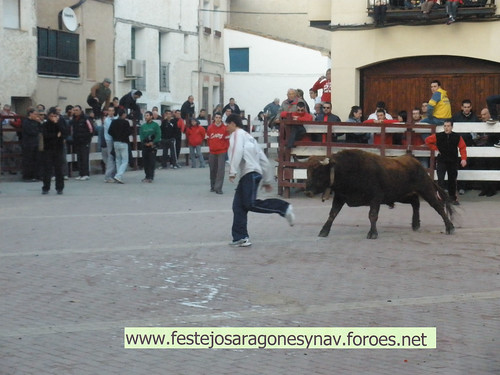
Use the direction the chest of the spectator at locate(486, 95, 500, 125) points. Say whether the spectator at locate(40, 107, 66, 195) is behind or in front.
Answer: in front

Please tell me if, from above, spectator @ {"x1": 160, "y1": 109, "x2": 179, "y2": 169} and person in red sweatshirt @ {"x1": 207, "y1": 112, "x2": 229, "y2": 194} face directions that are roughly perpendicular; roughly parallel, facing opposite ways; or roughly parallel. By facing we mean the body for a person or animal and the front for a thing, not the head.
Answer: roughly parallel

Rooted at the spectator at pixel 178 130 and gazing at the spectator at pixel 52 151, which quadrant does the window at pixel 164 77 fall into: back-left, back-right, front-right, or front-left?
back-right

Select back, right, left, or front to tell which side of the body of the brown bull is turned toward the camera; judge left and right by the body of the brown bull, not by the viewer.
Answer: left

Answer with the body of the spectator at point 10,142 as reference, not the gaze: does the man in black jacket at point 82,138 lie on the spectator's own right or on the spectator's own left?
on the spectator's own left

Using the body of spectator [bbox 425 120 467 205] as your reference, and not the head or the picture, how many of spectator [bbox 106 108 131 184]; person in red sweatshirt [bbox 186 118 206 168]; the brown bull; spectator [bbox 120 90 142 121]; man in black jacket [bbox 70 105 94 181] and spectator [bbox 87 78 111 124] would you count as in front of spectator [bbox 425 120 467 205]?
1

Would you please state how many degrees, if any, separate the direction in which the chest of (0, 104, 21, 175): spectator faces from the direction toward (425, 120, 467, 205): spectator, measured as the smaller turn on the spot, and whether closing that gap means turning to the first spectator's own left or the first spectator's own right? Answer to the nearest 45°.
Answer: approximately 45° to the first spectator's own left

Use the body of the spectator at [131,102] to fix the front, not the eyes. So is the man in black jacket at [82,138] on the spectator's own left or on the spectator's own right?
on the spectator's own right

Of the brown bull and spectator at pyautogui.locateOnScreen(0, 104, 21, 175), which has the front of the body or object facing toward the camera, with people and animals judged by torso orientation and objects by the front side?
the spectator

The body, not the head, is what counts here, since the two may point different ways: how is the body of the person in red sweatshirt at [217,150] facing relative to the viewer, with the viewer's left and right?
facing the viewer

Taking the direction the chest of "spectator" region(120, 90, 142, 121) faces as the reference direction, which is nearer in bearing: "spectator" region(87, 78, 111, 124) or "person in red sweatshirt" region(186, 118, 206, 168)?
the person in red sweatshirt

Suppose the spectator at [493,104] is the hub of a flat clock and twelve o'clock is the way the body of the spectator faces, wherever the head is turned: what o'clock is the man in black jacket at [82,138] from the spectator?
The man in black jacket is roughly at 2 o'clock from the spectator.

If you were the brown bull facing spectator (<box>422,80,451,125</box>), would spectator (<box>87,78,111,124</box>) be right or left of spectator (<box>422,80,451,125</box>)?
left

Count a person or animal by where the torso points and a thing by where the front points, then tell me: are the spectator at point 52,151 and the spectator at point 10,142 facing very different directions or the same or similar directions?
same or similar directions

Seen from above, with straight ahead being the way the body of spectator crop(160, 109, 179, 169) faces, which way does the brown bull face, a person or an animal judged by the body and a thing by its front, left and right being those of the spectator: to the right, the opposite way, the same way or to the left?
to the right

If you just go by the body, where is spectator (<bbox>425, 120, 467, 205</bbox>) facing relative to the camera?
toward the camera

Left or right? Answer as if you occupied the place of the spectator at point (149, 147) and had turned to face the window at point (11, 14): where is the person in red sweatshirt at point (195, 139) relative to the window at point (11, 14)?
right
